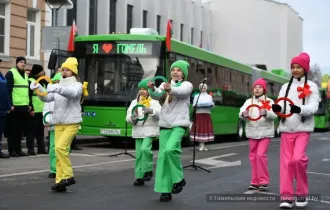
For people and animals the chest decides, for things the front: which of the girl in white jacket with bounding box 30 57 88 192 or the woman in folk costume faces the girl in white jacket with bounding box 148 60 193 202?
the woman in folk costume

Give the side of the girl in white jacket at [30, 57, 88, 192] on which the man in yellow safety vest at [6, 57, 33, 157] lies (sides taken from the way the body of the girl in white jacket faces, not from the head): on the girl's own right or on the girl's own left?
on the girl's own right

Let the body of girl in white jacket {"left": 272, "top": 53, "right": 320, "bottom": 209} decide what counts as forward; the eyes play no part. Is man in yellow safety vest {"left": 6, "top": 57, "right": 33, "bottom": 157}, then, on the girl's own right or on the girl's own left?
on the girl's own right

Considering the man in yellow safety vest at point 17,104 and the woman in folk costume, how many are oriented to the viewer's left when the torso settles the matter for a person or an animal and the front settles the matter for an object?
0

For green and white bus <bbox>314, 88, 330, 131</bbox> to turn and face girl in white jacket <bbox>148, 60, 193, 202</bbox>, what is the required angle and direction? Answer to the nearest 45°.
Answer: approximately 45° to its left

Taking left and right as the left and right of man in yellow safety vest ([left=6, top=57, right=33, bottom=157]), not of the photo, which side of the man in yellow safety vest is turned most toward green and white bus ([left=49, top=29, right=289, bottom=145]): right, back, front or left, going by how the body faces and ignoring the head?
left
